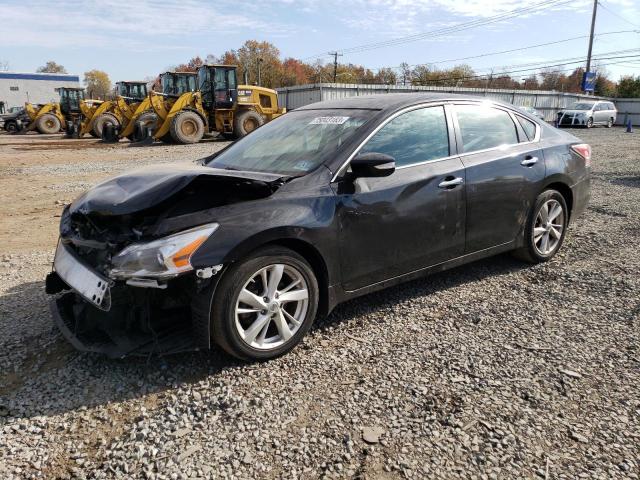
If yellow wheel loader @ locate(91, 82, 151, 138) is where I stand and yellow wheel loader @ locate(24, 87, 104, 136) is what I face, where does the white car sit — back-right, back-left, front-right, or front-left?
back-right

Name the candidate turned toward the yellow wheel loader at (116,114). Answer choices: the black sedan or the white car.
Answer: the white car

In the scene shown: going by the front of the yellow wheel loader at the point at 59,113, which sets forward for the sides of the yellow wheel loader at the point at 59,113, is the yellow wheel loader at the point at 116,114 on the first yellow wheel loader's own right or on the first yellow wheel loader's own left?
on the first yellow wheel loader's own left

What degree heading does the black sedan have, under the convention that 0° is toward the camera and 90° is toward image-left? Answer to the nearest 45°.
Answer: approximately 45°

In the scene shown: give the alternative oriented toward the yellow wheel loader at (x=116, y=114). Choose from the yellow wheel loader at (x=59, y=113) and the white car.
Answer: the white car

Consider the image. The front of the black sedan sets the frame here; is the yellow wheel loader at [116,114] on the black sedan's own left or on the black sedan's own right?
on the black sedan's own right

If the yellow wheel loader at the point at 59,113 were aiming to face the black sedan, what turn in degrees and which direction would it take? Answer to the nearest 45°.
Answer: approximately 90° to its left

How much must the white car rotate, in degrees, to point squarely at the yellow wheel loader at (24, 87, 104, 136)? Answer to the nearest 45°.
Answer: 0° — it already faces it

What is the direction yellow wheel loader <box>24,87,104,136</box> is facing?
to the viewer's left
